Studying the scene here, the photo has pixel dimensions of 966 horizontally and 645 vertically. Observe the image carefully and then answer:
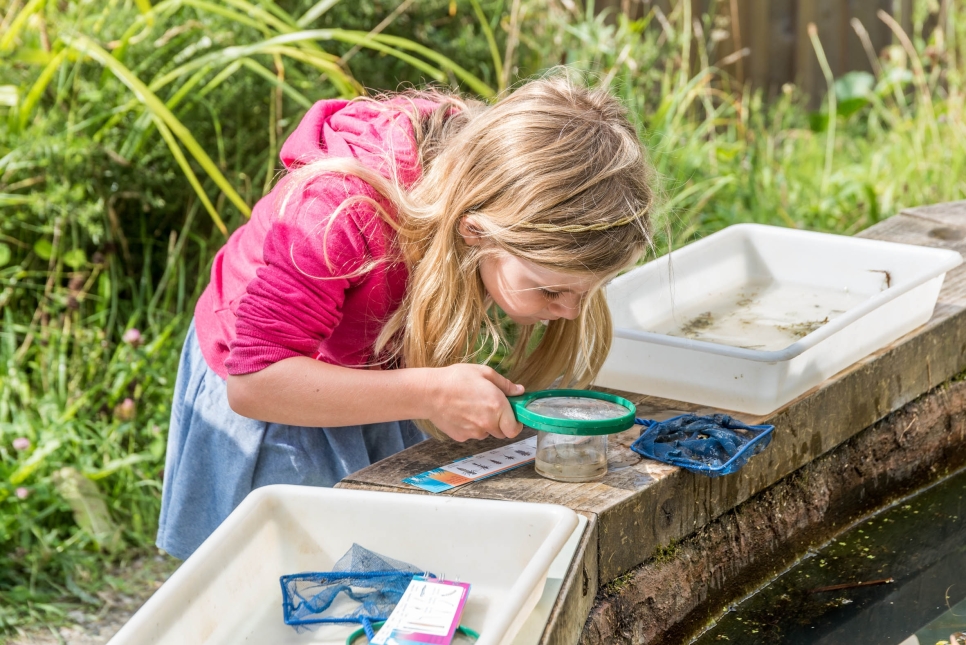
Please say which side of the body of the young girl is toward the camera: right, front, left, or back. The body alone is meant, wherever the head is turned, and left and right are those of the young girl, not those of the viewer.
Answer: right

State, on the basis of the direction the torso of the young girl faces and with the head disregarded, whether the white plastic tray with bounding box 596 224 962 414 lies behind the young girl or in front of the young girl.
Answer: in front

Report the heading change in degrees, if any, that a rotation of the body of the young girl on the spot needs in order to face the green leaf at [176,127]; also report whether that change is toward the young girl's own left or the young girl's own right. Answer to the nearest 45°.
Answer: approximately 135° to the young girl's own left

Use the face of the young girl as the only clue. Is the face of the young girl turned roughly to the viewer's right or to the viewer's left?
to the viewer's right

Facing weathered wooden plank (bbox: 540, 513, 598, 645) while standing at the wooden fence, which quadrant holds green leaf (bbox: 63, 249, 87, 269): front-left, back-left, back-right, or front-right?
front-right

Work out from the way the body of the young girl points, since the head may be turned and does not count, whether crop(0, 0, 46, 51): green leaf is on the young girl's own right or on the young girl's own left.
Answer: on the young girl's own left

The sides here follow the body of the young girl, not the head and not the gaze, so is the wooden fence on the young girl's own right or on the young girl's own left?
on the young girl's own left
